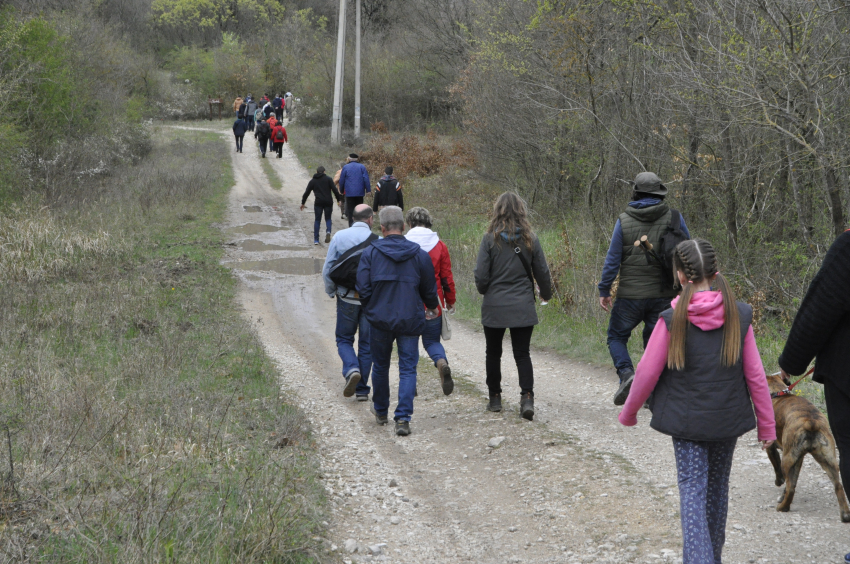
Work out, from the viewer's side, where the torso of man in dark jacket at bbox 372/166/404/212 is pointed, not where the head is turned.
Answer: away from the camera

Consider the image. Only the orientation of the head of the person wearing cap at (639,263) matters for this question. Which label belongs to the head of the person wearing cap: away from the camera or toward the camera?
away from the camera

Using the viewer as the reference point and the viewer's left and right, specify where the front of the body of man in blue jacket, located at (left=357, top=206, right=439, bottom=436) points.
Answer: facing away from the viewer

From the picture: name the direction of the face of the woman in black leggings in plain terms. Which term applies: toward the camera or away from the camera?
away from the camera

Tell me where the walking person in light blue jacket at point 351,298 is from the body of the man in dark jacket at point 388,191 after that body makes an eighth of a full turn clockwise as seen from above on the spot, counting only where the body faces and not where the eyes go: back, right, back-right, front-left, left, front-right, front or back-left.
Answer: back-right

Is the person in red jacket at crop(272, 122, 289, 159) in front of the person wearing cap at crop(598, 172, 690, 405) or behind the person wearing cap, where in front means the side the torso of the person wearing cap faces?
in front

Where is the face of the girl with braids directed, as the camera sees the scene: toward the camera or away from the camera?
away from the camera

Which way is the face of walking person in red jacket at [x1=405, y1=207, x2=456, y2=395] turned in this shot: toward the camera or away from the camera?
away from the camera

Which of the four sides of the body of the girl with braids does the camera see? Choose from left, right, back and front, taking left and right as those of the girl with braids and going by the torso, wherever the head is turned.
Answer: back

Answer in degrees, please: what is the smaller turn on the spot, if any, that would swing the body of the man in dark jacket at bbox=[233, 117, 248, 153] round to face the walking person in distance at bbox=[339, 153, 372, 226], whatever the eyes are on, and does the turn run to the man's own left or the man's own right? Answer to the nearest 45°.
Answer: approximately 180°

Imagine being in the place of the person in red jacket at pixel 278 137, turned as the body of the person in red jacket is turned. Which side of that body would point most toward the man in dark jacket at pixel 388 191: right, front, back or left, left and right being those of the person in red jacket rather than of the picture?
back

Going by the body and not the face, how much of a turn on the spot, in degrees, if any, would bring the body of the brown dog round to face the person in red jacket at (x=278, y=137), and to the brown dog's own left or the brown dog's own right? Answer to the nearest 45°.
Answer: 0° — it already faces them

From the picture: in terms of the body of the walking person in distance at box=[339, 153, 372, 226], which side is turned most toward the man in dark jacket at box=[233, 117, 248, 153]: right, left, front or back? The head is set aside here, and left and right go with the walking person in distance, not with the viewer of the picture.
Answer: front

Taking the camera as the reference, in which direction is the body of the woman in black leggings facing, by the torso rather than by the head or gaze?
away from the camera

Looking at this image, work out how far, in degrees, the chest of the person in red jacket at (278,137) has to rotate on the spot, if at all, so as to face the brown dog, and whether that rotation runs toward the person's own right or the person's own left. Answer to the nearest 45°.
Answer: approximately 180°

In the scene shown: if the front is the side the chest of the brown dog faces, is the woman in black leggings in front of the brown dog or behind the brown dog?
in front

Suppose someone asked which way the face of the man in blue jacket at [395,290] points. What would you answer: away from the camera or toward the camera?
away from the camera

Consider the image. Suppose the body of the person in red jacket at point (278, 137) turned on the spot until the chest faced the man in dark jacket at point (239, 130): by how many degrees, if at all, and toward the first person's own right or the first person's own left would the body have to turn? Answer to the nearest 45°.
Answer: approximately 45° to the first person's own left

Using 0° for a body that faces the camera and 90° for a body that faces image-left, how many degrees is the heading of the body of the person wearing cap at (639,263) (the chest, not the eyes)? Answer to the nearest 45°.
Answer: approximately 180°
